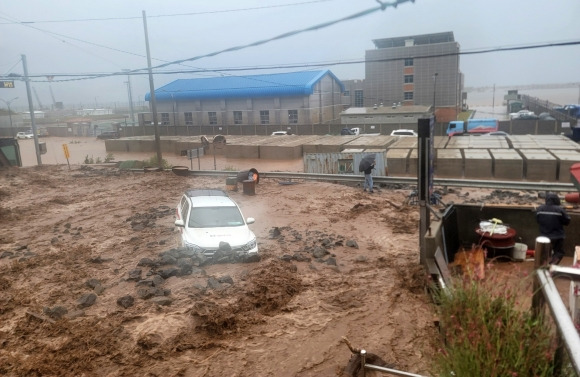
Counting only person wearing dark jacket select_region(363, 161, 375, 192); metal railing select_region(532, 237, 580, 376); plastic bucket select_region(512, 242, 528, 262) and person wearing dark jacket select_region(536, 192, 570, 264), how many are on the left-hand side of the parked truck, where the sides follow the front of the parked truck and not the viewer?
4

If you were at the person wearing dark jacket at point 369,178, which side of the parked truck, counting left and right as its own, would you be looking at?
left

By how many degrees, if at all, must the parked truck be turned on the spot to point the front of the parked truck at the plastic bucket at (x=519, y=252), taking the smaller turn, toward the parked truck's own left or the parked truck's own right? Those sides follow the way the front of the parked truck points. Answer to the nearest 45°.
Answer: approximately 90° to the parked truck's own left

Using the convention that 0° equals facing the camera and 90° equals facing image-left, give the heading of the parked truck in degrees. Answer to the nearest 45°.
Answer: approximately 90°

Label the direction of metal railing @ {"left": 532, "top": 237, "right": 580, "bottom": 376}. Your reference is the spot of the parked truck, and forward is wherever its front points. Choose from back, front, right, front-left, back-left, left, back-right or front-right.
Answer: left

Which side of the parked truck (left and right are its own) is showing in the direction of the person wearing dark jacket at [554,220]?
left

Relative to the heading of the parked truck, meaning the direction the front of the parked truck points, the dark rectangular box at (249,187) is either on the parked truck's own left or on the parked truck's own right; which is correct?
on the parked truck's own left

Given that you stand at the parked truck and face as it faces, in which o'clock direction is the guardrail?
The guardrail is roughly at 9 o'clock from the parked truck.
